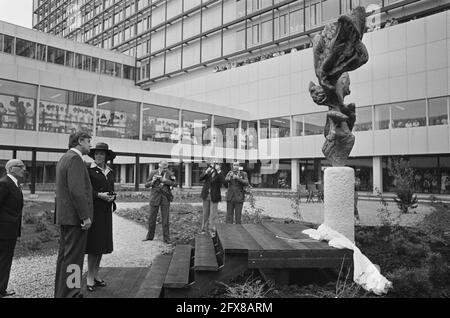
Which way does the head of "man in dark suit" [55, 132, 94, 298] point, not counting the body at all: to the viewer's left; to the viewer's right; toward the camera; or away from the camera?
to the viewer's right

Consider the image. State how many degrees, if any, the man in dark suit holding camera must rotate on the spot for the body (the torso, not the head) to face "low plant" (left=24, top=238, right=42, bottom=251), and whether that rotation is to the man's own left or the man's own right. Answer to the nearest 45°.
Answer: approximately 45° to the man's own right

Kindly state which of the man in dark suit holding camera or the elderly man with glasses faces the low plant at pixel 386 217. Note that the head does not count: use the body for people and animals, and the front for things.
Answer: the elderly man with glasses

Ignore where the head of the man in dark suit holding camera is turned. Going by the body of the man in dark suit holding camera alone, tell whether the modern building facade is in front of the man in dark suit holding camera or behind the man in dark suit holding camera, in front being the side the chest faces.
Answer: behind

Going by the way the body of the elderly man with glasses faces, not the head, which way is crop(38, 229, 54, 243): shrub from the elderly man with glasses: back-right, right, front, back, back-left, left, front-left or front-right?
left

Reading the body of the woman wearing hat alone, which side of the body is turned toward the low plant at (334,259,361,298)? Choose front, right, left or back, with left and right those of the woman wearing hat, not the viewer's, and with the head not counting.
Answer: front

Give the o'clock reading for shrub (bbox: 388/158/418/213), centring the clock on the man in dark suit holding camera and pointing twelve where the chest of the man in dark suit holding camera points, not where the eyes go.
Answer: The shrub is roughly at 8 o'clock from the man in dark suit holding camera.

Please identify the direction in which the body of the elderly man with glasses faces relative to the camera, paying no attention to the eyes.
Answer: to the viewer's right

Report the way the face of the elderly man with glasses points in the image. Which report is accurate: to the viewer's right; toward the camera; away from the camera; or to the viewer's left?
to the viewer's right

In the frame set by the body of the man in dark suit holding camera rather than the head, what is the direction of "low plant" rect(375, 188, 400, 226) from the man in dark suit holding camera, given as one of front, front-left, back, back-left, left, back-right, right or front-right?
left

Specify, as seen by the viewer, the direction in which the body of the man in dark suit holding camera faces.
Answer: toward the camera

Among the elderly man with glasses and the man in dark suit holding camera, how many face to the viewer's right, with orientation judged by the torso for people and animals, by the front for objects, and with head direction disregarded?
1

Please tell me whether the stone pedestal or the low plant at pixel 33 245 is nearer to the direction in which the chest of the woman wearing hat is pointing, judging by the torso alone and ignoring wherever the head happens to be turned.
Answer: the stone pedestal

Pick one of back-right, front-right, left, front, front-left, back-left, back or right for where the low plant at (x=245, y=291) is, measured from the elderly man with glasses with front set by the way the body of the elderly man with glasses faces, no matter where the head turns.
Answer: front-right

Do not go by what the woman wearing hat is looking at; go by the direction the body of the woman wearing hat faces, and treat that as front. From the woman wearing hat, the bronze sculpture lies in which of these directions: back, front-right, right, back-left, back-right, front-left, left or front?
front-left

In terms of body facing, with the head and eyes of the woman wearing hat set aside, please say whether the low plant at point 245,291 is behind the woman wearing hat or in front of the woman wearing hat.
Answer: in front
